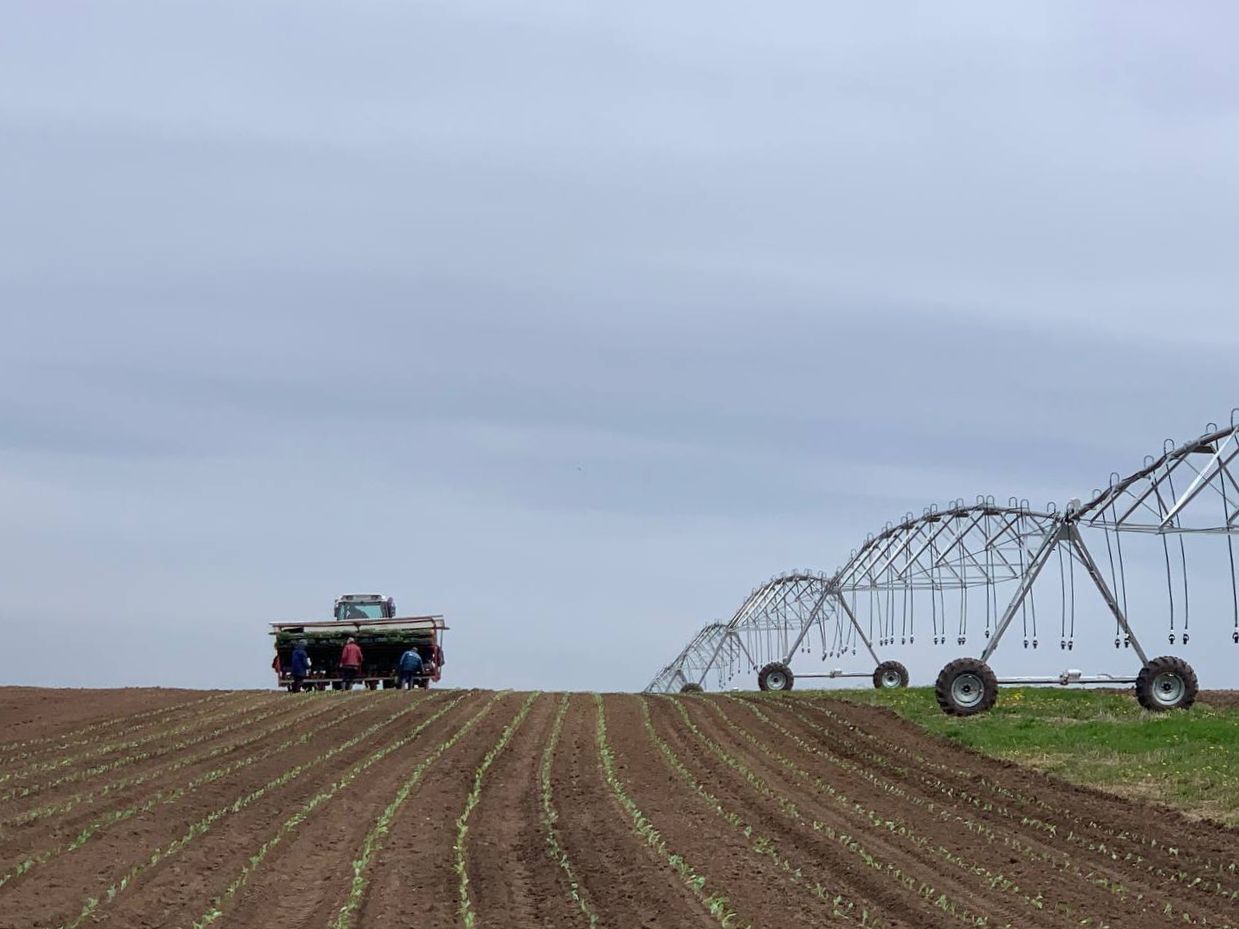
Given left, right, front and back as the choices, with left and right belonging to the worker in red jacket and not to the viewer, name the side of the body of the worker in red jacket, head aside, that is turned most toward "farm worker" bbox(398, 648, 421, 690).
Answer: right

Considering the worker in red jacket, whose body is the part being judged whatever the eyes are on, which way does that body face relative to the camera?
away from the camera

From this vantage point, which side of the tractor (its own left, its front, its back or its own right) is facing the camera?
back
